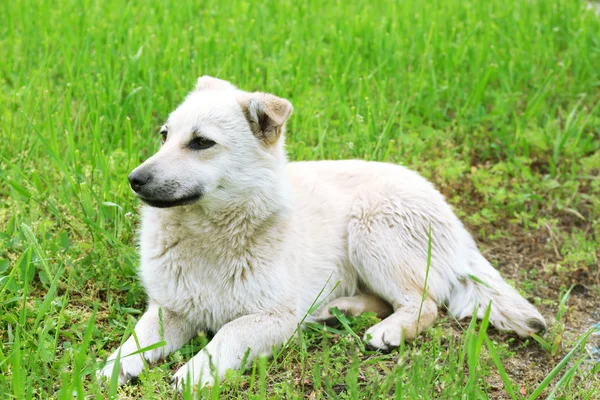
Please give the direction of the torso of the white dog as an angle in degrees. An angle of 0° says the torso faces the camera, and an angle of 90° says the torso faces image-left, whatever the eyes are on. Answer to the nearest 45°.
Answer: approximately 45°
